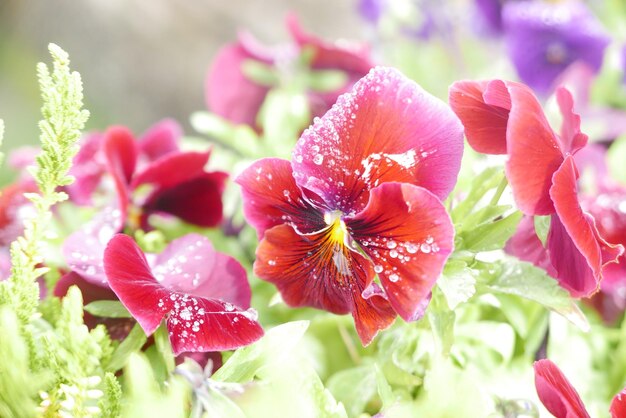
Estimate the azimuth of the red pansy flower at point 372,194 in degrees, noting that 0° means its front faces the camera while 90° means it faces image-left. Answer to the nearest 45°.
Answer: approximately 0°

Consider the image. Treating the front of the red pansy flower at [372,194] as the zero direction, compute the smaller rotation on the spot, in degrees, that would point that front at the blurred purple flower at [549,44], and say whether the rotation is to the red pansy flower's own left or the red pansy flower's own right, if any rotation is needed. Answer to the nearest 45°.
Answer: approximately 180°
